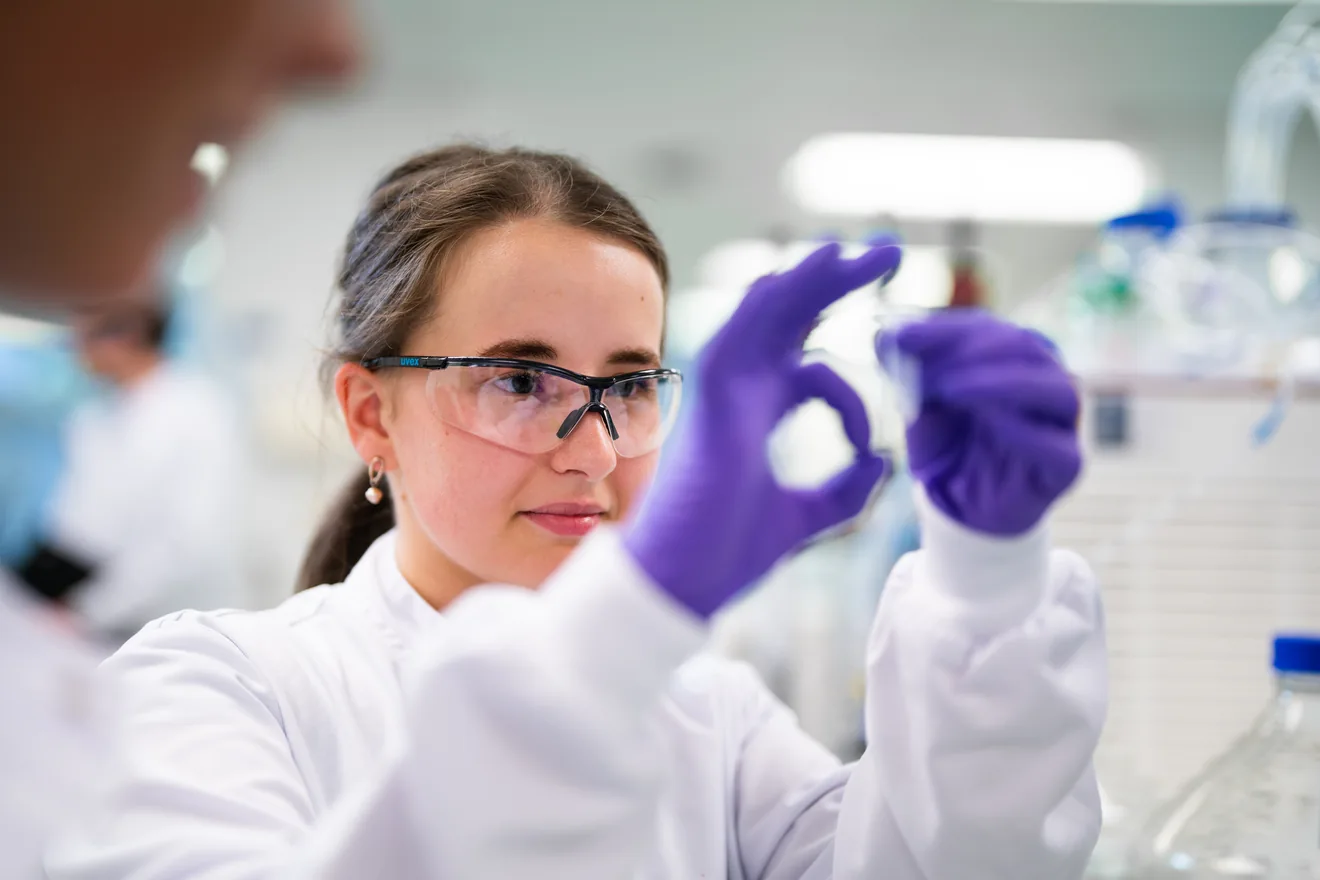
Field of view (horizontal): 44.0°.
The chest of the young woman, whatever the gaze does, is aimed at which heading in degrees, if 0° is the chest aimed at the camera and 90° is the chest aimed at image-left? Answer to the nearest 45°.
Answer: approximately 315°

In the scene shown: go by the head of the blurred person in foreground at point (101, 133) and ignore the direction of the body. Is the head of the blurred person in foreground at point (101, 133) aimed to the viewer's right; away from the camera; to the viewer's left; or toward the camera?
to the viewer's right
